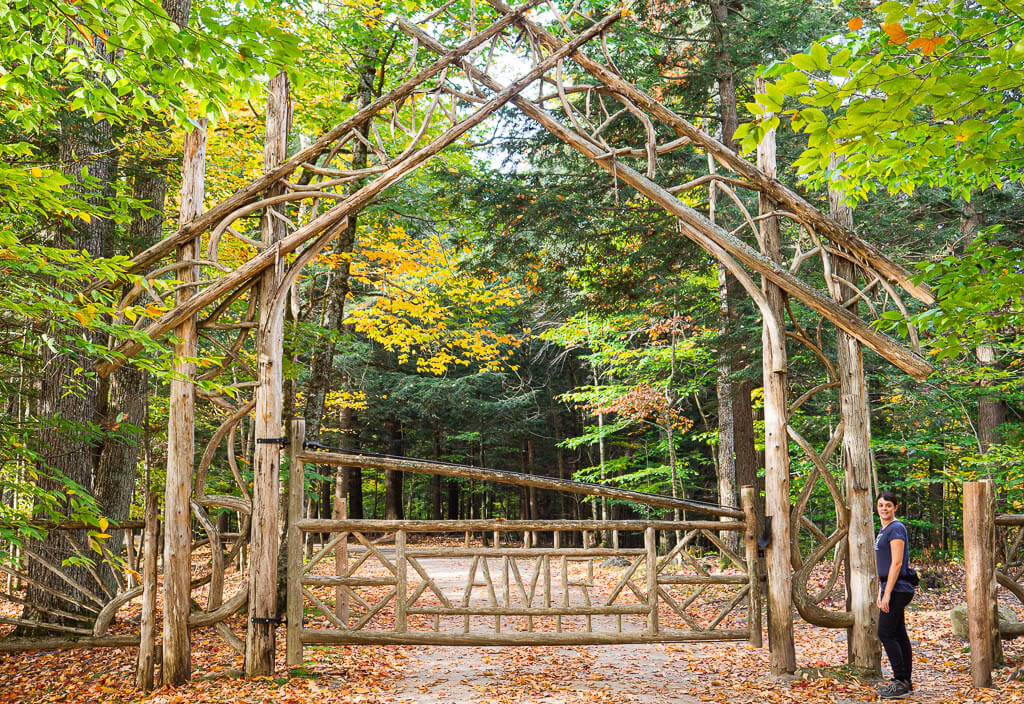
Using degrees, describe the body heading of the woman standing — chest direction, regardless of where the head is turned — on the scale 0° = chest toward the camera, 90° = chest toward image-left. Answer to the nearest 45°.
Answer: approximately 90°

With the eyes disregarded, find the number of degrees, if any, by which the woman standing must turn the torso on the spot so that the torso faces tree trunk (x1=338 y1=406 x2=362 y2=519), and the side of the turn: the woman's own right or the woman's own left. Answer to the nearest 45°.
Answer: approximately 45° to the woman's own right

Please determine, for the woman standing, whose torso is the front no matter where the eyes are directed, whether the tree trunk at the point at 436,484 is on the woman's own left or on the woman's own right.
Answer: on the woman's own right

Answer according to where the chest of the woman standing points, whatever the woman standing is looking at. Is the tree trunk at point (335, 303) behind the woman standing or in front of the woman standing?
in front

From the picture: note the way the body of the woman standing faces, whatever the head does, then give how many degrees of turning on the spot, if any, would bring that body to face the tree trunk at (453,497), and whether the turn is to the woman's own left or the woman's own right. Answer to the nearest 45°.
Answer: approximately 45° to the woman's own right

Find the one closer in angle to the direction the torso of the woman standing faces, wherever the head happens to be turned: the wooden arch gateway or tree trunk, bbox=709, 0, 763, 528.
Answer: the wooden arch gateway

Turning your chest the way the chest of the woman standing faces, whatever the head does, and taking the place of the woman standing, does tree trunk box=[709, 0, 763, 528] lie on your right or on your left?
on your right
